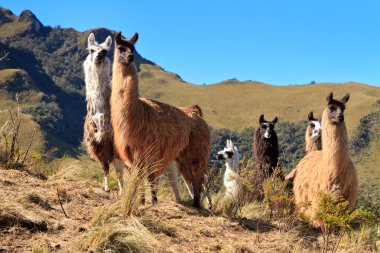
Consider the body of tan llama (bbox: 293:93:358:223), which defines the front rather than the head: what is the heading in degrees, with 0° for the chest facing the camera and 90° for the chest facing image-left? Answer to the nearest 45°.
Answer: approximately 315°

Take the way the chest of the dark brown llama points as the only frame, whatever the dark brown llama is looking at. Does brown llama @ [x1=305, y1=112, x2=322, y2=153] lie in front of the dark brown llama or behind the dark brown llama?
behind

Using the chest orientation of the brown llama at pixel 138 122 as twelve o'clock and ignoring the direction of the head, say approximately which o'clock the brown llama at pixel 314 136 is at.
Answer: the brown llama at pixel 314 136 is roughly at 6 o'clock from the brown llama at pixel 138 122.

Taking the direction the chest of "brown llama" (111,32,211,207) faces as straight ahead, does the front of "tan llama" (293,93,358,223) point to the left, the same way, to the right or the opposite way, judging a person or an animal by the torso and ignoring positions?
to the left

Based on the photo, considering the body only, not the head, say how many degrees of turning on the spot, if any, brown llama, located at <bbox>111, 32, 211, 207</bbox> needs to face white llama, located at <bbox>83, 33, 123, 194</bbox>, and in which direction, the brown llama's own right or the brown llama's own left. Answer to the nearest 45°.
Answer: approximately 90° to the brown llama's own right

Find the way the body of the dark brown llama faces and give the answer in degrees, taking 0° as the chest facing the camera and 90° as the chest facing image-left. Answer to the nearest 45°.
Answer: approximately 0°

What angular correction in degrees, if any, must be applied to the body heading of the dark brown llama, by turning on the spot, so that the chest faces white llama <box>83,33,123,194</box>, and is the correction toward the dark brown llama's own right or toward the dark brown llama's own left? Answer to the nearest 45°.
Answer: approximately 45° to the dark brown llama's own right

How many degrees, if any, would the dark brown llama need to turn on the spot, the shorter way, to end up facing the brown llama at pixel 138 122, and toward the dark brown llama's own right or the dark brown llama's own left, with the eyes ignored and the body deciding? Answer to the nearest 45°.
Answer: approximately 45° to the dark brown llama's own right

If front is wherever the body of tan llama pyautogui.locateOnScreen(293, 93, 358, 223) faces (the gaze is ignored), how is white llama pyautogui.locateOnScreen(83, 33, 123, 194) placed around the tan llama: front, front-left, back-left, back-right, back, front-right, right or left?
back-right

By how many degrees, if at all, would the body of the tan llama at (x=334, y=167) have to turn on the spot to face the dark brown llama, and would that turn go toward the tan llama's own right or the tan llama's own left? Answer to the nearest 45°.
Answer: approximately 180°
